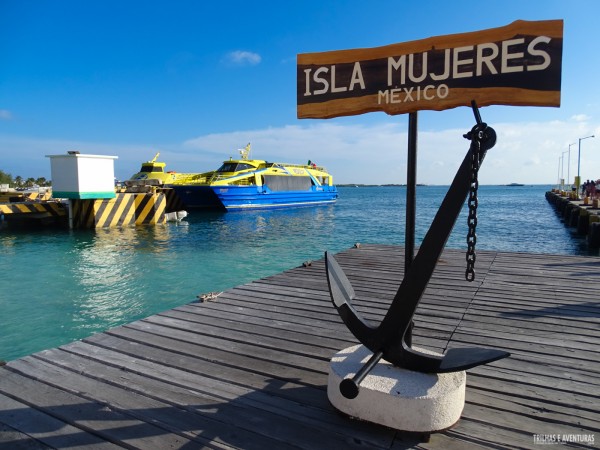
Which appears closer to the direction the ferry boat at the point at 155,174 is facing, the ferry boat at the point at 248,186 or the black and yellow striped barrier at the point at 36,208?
the black and yellow striped barrier

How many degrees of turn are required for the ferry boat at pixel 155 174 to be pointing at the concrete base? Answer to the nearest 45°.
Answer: approximately 45° to its left

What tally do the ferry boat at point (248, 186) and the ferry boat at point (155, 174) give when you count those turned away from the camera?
0

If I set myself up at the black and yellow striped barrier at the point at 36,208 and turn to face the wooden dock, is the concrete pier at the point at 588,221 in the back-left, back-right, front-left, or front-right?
front-left

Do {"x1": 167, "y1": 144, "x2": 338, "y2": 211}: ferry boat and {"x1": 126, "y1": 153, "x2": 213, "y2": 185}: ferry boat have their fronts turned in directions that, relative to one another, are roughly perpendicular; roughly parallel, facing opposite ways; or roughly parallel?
roughly parallel

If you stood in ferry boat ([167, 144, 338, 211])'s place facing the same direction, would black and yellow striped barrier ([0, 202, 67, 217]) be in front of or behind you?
in front

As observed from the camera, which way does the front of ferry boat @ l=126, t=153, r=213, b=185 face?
facing the viewer and to the left of the viewer

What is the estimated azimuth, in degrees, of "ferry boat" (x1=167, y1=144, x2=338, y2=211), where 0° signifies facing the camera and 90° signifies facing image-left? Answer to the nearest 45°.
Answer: approximately 45°

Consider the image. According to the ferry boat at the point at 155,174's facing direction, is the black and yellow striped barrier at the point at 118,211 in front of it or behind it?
in front
